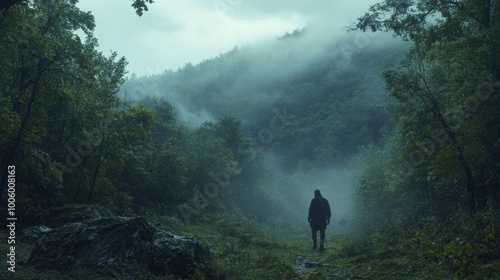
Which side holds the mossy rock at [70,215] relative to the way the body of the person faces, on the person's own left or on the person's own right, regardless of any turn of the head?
on the person's own left

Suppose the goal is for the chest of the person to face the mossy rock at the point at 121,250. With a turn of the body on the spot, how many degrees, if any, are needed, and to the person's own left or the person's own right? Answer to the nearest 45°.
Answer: approximately 135° to the person's own left

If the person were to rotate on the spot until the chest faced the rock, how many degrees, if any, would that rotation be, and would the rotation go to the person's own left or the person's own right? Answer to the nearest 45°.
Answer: approximately 135° to the person's own left

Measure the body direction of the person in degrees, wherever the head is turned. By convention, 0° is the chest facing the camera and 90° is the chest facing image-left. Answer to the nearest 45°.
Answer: approximately 180°
